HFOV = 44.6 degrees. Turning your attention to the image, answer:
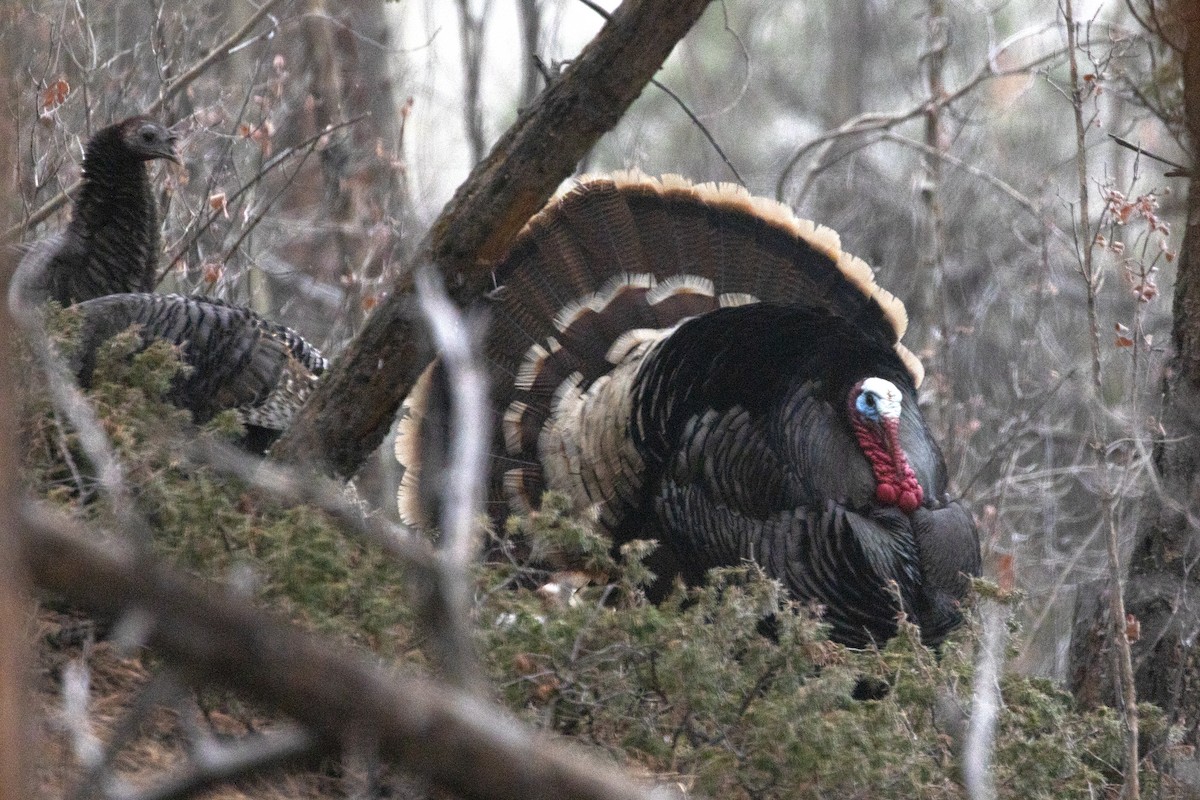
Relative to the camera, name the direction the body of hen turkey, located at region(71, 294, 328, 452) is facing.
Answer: to the viewer's left

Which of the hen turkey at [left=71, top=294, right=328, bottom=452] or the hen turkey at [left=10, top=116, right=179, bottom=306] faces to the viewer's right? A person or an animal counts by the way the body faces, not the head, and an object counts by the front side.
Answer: the hen turkey at [left=10, top=116, right=179, bottom=306]

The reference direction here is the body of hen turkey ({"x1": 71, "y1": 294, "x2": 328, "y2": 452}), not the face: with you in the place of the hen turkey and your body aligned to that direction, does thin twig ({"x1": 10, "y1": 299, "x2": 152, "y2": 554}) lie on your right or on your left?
on your left

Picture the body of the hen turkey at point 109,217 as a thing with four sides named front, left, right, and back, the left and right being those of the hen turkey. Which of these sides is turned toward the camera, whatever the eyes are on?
right

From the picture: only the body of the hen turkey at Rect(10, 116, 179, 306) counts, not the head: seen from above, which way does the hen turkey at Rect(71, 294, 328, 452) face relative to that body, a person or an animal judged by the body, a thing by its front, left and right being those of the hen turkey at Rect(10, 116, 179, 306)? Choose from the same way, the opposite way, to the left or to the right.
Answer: the opposite way

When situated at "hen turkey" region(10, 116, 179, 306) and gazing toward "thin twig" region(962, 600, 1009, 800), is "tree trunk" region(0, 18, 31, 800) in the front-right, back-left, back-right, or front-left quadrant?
front-right

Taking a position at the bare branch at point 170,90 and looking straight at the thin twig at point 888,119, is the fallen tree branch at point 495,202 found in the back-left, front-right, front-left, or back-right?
front-right

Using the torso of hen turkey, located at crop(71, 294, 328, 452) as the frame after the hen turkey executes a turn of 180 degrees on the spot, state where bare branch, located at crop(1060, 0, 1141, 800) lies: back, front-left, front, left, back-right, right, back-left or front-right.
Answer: front-right

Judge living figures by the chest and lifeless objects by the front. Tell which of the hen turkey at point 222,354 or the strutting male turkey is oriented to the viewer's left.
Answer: the hen turkey

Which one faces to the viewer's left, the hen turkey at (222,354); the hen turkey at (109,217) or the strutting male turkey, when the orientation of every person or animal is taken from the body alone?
the hen turkey at (222,354)

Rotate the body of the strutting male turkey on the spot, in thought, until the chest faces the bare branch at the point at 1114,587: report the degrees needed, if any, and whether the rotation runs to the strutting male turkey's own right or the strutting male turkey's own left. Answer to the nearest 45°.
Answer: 0° — it already faces it
